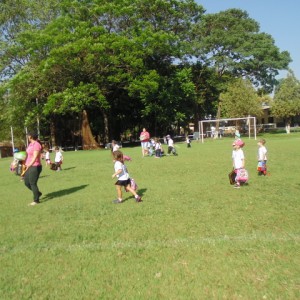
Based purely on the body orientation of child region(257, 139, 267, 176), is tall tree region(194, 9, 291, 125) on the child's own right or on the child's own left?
on the child's own right

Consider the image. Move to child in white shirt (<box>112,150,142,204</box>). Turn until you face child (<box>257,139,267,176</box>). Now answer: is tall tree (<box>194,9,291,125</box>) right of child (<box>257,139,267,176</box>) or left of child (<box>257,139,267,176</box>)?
left

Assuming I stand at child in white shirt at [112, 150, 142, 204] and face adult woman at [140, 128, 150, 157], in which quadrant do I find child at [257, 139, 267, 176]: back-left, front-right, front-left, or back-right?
front-right

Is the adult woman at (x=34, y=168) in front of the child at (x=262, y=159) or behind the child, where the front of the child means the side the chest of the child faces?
in front

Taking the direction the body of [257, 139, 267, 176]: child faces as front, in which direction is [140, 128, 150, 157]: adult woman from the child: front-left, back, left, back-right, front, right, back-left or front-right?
front-right
